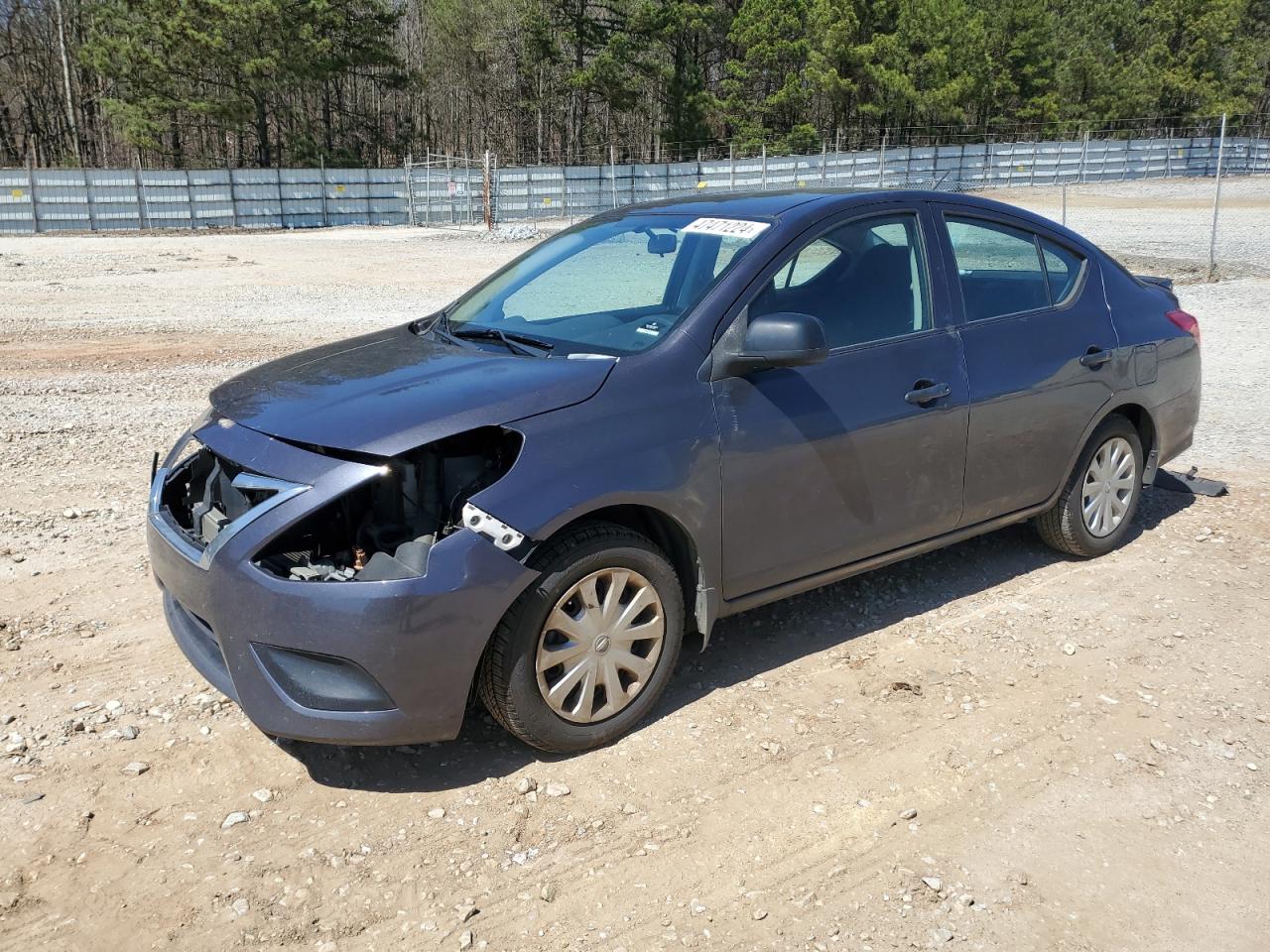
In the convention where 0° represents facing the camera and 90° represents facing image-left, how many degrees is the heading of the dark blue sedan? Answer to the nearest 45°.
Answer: approximately 45°

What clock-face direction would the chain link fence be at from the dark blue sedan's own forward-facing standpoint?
The chain link fence is roughly at 4 o'clock from the dark blue sedan.
